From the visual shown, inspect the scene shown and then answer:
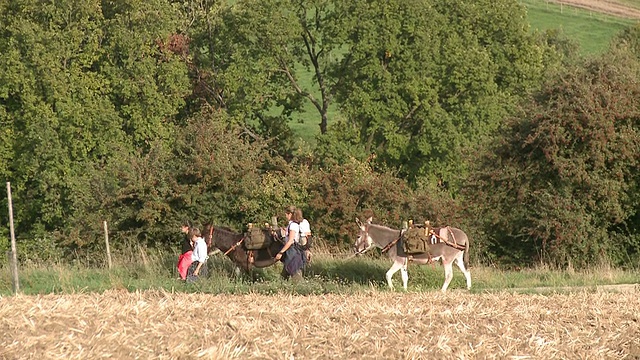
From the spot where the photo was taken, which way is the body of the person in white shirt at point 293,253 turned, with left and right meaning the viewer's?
facing to the left of the viewer

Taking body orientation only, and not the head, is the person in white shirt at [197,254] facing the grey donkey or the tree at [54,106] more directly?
the tree

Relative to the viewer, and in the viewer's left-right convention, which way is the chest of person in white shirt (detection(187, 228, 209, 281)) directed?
facing to the left of the viewer

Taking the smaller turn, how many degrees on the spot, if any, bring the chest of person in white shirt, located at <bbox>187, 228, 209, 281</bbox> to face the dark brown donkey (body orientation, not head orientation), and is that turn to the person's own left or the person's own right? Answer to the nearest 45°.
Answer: approximately 135° to the person's own right

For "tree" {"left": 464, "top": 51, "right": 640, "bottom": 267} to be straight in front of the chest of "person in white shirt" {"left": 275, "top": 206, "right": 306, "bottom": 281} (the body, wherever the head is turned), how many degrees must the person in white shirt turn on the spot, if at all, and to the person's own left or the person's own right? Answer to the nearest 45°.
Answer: approximately 135° to the person's own right

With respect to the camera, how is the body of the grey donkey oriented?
to the viewer's left

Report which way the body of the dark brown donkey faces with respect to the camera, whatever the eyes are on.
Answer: to the viewer's left

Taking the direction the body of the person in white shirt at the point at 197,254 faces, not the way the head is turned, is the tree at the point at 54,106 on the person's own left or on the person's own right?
on the person's own right

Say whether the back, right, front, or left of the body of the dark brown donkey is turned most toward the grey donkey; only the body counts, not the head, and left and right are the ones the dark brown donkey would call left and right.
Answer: back

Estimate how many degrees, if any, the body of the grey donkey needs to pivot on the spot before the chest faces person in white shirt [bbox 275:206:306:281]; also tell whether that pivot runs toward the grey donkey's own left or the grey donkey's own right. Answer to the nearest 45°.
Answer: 0° — it already faces them

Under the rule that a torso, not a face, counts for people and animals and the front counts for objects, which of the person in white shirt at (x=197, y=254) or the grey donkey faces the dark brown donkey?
the grey donkey
